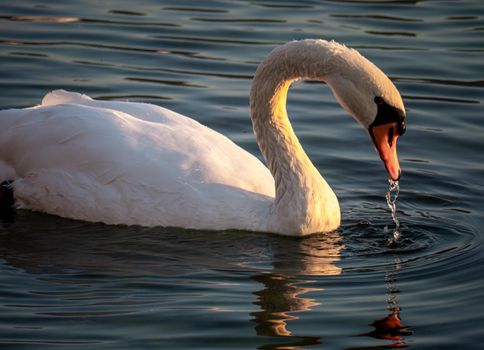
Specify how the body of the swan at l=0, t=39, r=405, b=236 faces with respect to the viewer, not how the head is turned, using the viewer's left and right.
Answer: facing to the right of the viewer
